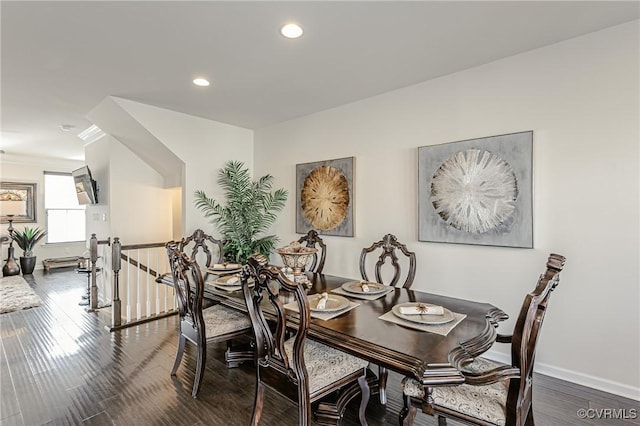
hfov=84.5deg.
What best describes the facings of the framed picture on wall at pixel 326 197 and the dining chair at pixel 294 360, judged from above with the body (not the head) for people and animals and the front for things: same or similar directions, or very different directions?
very different directions

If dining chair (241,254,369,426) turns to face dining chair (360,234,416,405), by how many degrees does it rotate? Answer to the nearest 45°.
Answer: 0° — it already faces it

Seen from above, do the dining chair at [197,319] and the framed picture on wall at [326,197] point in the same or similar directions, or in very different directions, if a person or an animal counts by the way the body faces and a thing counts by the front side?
very different directions

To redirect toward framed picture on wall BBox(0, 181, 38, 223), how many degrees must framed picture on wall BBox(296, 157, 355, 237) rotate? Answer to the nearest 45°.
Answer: approximately 90° to its right

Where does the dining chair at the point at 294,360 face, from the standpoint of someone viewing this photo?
facing away from the viewer and to the right of the viewer

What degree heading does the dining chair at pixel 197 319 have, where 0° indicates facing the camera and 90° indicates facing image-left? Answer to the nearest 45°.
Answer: approximately 225°

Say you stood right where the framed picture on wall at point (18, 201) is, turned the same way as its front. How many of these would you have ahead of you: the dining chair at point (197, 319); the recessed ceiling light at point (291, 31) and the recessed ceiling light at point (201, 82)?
3

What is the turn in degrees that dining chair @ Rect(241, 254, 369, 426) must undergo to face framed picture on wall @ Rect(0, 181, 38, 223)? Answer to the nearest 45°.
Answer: approximately 90° to its left

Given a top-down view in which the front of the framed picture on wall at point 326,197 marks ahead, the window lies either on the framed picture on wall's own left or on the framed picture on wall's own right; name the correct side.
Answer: on the framed picture on wall's own right

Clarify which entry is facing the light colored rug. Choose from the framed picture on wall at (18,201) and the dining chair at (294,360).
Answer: the framed picture on wall
